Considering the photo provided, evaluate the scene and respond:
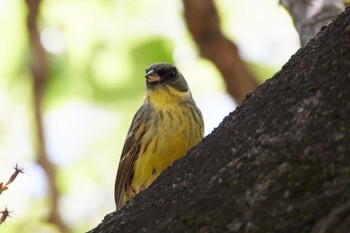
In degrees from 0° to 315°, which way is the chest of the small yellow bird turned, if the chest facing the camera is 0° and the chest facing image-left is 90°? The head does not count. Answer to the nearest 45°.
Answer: approximately 315°

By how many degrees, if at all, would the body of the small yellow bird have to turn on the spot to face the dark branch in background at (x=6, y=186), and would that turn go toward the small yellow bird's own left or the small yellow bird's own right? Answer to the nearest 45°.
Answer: approximately 135° to the small yellow bird's own right
